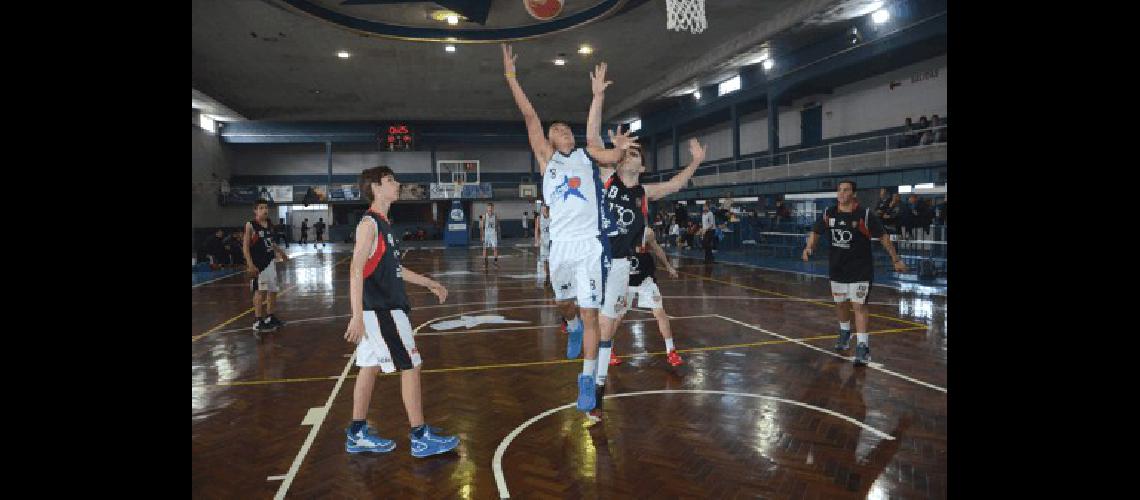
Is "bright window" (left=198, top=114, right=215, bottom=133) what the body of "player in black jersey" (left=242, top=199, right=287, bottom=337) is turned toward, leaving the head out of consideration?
no

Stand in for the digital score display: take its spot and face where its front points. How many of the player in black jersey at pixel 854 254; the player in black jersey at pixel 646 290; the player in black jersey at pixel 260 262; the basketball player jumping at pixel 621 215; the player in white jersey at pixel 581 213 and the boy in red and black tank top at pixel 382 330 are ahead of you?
6

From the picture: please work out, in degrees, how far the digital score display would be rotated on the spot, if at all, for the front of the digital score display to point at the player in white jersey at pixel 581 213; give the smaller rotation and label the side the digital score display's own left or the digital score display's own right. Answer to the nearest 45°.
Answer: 0° — it already faces them

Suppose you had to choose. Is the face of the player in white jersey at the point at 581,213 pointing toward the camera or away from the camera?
toward the camera

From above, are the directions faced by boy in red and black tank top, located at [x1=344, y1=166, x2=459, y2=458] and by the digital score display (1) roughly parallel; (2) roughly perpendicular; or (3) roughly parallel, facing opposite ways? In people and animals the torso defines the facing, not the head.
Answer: roughly perpendicular

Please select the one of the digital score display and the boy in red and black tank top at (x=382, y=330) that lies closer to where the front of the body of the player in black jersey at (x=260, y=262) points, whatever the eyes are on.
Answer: the boy in red and black tank top

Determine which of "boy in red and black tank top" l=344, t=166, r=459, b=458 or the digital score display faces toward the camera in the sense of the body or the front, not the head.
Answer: the digital score display

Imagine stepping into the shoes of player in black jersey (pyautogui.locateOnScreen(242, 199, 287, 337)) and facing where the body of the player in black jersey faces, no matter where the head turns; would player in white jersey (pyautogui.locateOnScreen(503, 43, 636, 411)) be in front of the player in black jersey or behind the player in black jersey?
in front

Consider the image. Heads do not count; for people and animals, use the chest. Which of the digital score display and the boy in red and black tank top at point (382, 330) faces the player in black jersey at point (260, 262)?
the digital score display

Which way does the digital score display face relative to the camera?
toward the camera

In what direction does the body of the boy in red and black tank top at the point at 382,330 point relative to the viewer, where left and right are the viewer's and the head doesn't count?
facing to the right of the viewer

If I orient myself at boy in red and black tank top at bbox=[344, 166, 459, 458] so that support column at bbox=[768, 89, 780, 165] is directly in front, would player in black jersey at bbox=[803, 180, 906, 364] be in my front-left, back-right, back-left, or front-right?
front-right

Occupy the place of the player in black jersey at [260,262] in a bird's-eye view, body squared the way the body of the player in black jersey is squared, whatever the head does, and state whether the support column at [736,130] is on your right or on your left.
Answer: on your left

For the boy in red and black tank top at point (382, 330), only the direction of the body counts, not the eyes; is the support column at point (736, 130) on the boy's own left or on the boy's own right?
on the boy's own left

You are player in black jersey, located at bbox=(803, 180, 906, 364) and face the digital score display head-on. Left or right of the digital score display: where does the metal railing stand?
right

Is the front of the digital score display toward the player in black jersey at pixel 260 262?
yes
